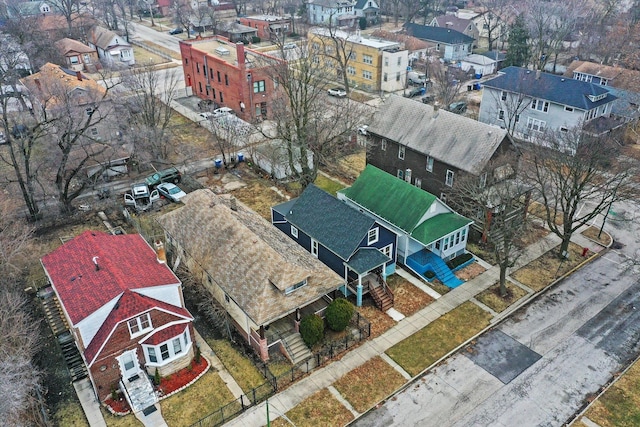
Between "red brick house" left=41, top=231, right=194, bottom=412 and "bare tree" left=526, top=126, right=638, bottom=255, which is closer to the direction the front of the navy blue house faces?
the bare tree

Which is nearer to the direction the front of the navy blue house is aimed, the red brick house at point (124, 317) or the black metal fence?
the black metal fence

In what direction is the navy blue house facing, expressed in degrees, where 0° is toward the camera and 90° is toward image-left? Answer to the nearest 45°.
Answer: approximately 315°

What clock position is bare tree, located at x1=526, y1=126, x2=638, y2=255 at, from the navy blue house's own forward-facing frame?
The bare tree is roughly at 10 o'clock from the navy blue house.

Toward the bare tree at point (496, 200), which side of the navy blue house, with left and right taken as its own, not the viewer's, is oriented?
left

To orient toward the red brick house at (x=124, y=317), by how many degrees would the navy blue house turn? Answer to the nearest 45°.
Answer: approximately 90° to its right

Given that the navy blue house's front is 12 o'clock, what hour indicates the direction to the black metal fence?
The black metal fence is roughly at 2 o'clock from the navy blue house.

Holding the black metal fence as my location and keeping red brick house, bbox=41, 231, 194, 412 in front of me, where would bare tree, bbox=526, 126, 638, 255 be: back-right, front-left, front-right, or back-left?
back-right

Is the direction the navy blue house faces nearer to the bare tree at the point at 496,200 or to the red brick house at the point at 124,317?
the bare tree

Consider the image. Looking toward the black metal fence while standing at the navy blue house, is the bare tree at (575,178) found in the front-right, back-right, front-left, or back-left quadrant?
back-left
